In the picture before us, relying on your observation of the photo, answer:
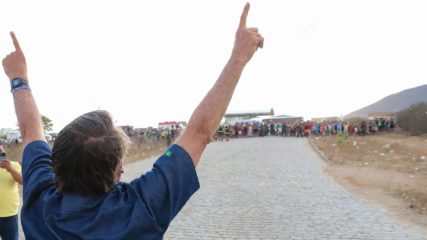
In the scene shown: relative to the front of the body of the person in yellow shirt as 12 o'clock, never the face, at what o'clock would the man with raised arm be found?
The man with raised arm is roughly at 12 o'clock from the person in yellow shirt.

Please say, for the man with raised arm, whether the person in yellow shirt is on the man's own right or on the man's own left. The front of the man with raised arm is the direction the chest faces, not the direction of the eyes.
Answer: on the man's own left

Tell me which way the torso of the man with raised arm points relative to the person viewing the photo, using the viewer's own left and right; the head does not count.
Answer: facing away from the viewer and to the right of the viewer
